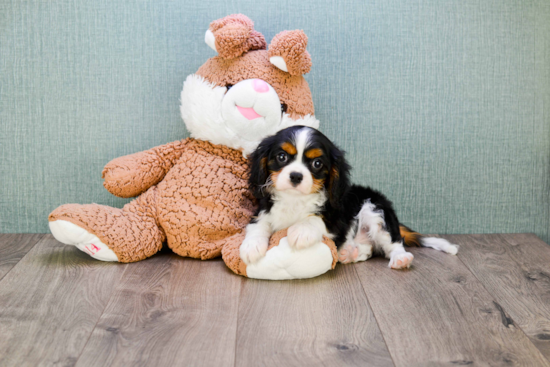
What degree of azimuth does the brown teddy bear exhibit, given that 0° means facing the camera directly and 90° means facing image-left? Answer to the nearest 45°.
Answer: approximately 0°

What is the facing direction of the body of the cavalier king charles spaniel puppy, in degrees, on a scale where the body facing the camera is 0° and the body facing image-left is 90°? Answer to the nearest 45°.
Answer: approximately 45°
